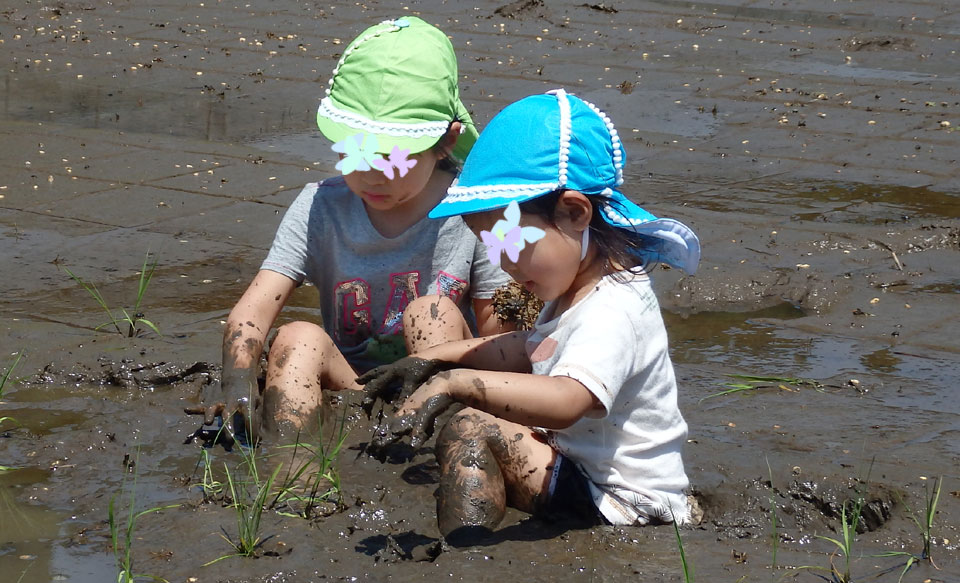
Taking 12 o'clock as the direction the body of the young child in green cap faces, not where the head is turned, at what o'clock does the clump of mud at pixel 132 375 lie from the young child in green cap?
The clump of mud is roughly at 4 o'clock from the young child in green cap.

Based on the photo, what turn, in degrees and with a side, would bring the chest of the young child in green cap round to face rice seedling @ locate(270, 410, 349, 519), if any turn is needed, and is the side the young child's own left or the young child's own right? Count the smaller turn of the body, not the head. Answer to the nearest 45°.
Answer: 0° — they already face it

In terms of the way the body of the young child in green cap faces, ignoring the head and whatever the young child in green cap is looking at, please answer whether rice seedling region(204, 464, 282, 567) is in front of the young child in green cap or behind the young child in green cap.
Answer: in front

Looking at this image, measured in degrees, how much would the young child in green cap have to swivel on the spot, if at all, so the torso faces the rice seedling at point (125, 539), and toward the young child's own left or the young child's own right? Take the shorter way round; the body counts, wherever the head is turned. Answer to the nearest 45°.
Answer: approximately 45° to the young child's own right

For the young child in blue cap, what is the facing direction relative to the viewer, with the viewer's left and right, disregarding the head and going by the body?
facing to the left of the viewer

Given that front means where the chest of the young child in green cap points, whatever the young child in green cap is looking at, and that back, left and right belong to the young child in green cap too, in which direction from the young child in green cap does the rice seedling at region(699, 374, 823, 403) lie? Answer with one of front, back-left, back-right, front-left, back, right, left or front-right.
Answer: left

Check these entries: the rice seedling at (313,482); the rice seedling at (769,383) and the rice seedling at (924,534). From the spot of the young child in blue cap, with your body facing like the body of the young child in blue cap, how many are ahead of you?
1

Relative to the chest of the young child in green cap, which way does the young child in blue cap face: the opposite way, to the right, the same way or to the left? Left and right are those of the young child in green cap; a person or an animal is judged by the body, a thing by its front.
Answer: to the right

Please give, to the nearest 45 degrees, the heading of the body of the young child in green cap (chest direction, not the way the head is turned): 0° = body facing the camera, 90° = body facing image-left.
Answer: approximately 0°

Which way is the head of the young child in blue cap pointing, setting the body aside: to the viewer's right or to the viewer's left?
to the viewer's left

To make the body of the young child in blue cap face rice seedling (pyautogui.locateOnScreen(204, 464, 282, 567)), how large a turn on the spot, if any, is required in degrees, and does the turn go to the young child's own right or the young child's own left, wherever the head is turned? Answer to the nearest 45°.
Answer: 0° — they already face it

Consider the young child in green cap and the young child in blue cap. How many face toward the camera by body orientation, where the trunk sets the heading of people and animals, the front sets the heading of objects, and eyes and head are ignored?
1

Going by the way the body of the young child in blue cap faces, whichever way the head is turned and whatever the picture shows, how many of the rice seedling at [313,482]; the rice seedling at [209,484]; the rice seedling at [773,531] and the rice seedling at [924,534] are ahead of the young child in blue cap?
2

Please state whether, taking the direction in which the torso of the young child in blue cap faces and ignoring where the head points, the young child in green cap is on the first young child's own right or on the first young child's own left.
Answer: on the first young child's own right
